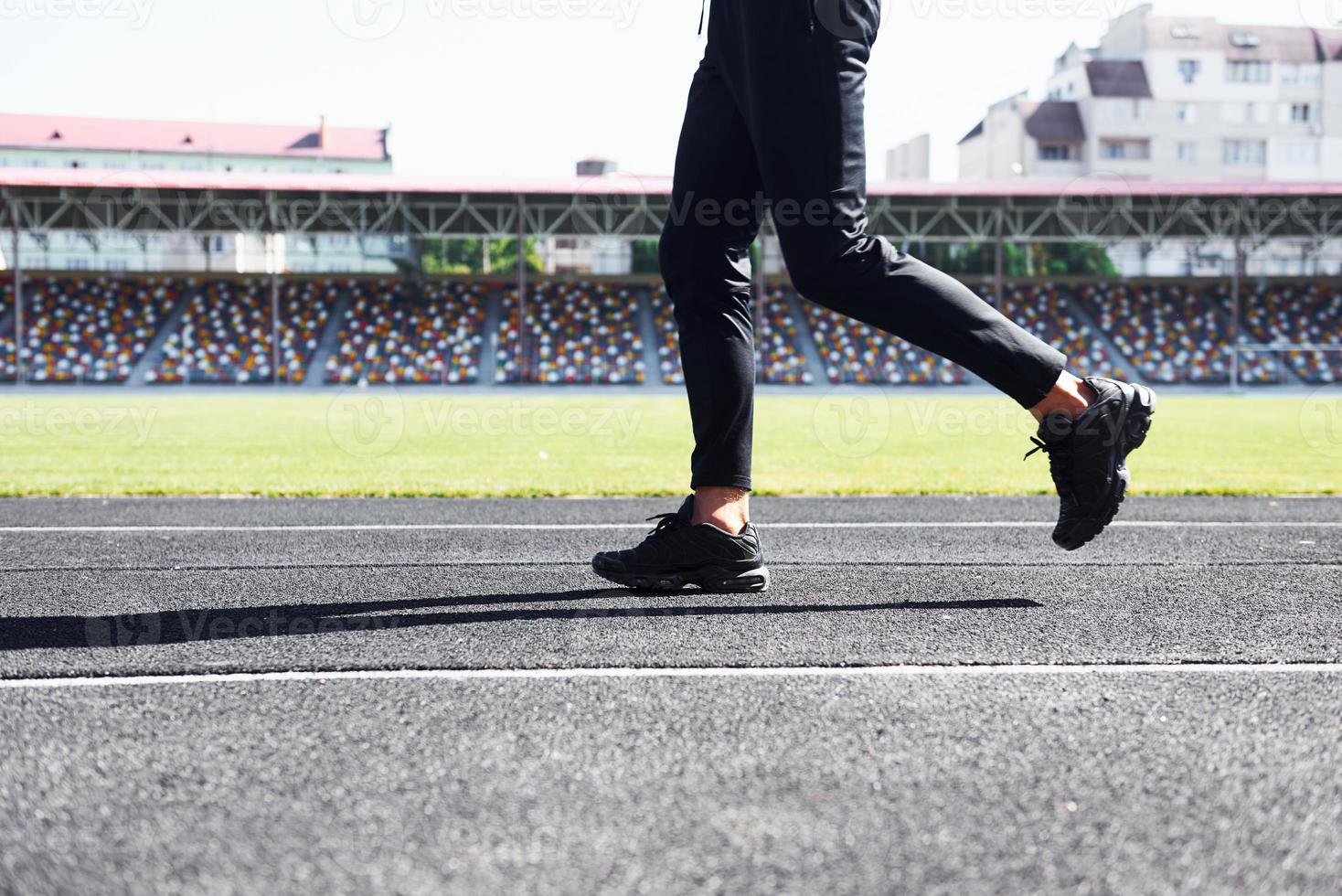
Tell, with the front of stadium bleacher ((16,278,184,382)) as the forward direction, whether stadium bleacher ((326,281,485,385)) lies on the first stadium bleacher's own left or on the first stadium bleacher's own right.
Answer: on the first stadium bleacher's own left

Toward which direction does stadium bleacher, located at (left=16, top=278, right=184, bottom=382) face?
toward the camera

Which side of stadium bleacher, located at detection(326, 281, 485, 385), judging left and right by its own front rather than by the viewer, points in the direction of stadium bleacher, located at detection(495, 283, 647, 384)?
left

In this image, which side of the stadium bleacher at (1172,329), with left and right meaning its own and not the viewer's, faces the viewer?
front

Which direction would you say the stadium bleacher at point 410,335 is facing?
toward the camera

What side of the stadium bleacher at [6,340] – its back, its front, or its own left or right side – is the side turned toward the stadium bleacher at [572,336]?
left

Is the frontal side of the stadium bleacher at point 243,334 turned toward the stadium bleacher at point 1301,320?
no

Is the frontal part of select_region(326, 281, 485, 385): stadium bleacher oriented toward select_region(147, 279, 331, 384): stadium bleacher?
no

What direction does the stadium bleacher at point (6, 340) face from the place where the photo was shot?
facing the viewer

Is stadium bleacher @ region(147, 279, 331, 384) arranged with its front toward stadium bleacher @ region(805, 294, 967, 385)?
no

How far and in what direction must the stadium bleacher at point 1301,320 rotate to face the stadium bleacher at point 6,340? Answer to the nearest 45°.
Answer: approximately 45° to its right

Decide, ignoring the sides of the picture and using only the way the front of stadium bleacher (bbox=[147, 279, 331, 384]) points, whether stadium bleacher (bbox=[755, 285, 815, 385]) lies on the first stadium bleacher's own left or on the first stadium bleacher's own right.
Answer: on the first stadium bleacher's own left

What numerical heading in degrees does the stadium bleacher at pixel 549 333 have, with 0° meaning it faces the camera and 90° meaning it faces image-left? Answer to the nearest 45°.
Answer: approximately 0°

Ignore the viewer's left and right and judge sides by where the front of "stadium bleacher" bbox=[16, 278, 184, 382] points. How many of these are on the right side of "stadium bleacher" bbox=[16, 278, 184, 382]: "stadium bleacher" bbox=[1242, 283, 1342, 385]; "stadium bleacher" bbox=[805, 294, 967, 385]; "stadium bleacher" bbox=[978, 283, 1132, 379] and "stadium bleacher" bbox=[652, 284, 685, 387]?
0
